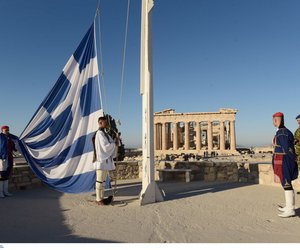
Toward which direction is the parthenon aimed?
toward the camera

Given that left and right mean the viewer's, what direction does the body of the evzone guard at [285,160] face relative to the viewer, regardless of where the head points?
facing to the left of the viewer

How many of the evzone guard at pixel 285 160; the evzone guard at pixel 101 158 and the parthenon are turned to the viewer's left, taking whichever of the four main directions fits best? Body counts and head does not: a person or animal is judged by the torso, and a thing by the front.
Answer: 1

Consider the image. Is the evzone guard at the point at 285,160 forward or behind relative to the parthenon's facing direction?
forward

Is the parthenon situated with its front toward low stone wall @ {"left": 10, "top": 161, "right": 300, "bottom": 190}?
yes

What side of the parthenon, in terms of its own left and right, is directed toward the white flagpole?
front

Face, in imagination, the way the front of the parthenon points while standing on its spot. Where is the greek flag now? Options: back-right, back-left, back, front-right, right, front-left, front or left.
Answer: front

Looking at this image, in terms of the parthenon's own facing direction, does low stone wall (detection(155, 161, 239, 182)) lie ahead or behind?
ahead

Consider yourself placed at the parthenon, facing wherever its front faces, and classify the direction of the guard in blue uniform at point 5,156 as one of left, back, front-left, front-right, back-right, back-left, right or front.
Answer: front
